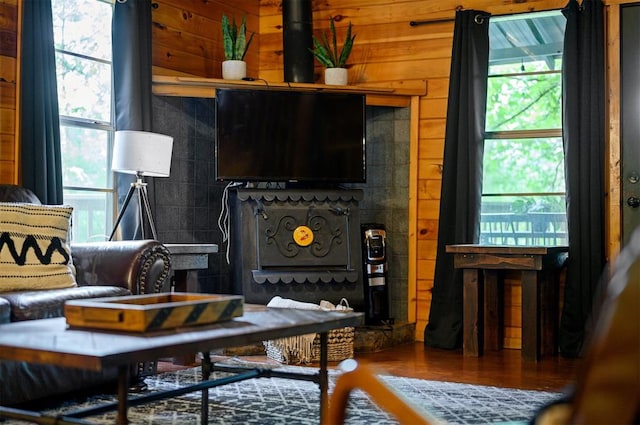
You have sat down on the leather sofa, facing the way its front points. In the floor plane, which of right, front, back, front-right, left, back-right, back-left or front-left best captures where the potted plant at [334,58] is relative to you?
left

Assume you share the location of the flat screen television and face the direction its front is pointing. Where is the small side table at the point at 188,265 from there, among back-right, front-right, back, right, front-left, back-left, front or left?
front-right

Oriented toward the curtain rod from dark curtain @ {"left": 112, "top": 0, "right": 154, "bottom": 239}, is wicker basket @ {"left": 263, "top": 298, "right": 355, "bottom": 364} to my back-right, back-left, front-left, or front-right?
front-right

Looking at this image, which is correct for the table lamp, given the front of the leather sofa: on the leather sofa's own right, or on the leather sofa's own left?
on the leather sofa's own left

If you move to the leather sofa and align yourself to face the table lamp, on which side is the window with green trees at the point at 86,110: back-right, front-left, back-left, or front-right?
front-left

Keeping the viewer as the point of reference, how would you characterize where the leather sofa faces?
facing the viewer and to the right of the viewer

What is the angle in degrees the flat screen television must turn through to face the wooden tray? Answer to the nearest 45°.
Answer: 0° — it already faces it

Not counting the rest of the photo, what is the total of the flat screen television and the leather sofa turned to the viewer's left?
0

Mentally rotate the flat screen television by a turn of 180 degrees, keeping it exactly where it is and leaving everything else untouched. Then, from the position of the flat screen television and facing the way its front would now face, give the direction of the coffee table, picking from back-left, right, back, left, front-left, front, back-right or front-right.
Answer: back

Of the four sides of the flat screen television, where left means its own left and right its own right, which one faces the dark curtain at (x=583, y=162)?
left

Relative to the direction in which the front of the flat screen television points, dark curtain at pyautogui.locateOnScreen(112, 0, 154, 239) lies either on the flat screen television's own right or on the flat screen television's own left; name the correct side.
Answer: on the flat screen television's own right

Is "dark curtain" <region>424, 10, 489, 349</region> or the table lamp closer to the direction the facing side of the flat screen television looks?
the table lamp

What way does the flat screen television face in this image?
toward the camera
